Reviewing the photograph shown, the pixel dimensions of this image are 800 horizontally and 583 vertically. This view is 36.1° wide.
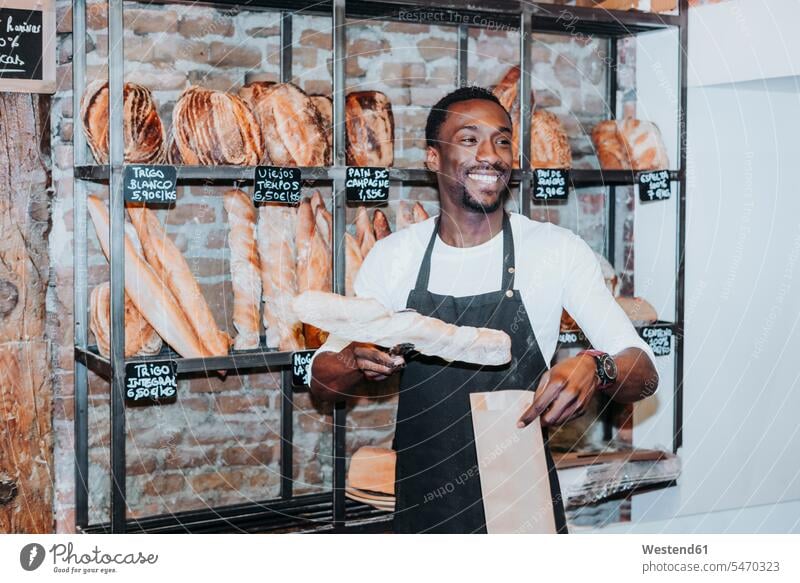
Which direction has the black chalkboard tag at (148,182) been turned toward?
toward the camera

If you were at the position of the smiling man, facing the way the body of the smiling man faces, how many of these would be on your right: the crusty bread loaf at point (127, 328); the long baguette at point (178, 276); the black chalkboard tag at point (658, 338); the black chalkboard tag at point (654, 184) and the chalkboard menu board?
3

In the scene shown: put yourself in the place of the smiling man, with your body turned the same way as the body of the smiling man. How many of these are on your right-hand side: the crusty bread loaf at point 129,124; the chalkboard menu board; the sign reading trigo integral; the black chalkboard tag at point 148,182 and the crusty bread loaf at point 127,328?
5

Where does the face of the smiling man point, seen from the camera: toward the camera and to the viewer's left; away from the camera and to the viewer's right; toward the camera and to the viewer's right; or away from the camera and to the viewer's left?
toward the camera and to the viewer's right

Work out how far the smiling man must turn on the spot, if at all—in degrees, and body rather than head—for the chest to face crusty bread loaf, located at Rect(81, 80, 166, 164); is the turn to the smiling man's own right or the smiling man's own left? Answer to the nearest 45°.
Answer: approximately 90° to the smiling man's own right

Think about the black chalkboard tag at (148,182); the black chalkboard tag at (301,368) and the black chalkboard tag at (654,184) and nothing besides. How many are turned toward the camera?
3

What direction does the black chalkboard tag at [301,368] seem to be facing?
toward the camera
